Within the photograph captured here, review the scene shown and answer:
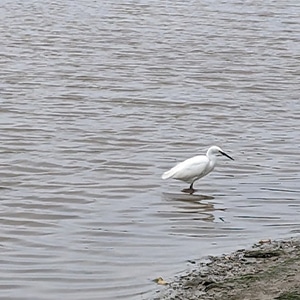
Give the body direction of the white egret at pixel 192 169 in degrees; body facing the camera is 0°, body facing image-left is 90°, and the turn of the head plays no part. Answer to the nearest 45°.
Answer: approximately 270°
